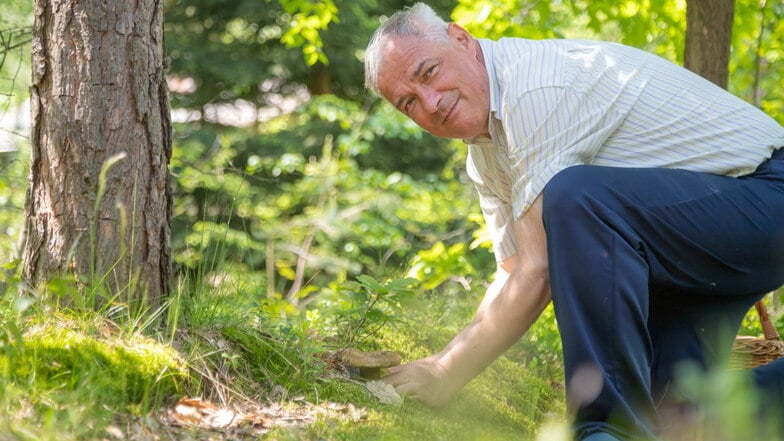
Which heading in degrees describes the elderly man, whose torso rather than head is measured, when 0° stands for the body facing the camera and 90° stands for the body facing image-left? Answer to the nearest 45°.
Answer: approximately 90°

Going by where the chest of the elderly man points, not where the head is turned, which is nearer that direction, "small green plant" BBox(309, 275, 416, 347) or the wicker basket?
the small green plant

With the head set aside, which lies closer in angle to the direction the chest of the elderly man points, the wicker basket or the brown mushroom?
the brown mushroom

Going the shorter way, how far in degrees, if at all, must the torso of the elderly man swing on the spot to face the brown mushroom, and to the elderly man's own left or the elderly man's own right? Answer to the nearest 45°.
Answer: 0° — they already face it
